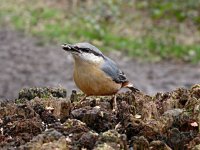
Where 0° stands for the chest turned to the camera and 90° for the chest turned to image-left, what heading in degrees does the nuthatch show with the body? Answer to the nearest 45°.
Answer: approximately 45°
